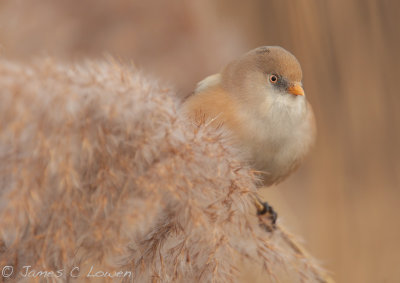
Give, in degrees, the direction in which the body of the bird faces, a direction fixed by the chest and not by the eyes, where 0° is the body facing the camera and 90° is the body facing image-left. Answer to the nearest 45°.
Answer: approximately 315°
